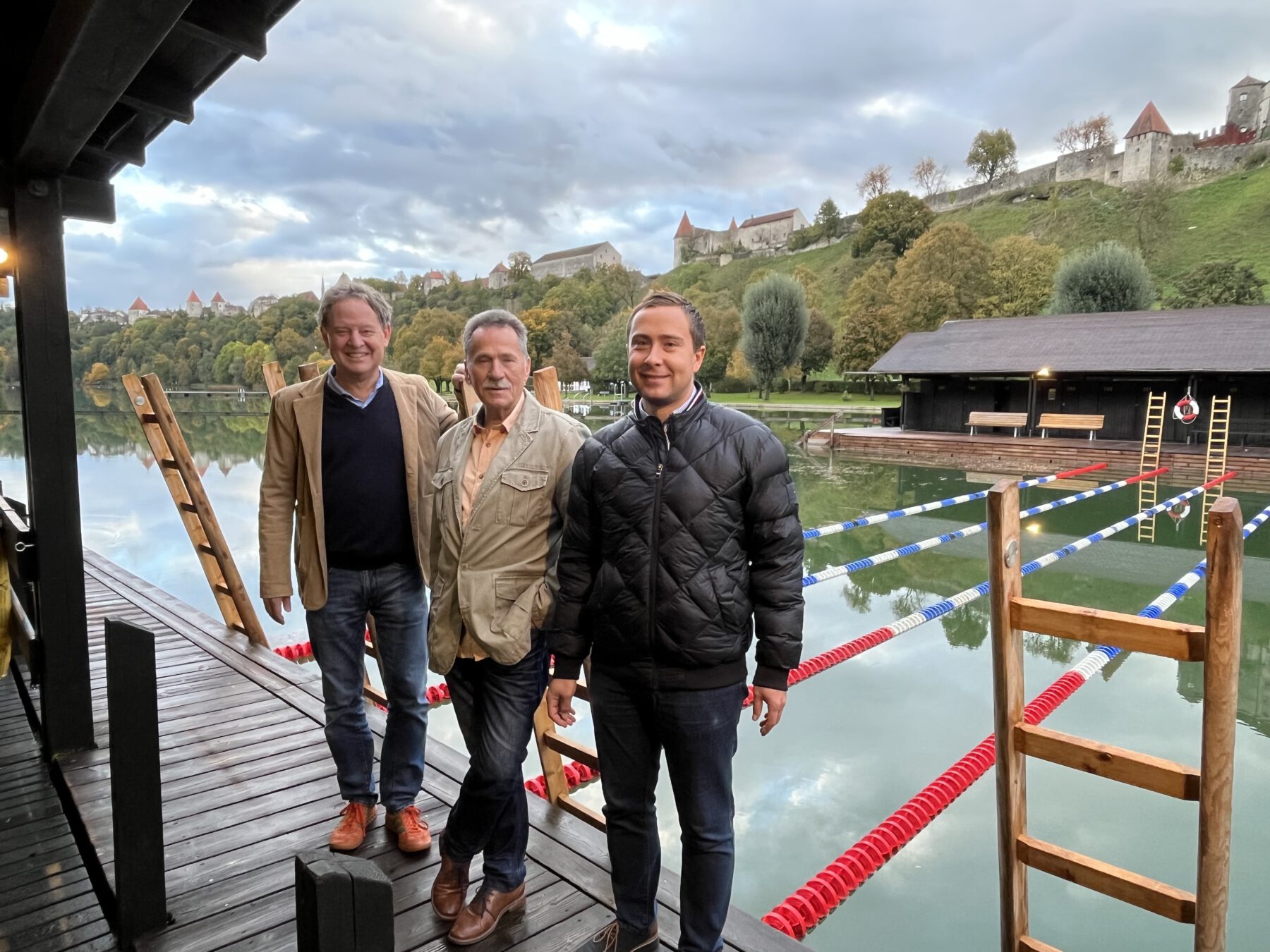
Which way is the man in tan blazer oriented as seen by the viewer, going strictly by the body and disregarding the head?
toward the camera

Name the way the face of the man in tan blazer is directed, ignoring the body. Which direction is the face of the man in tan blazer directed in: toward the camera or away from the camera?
toward the camera

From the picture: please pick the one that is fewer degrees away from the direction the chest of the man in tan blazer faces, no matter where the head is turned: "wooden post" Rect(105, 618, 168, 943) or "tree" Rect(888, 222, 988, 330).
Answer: the wooden post

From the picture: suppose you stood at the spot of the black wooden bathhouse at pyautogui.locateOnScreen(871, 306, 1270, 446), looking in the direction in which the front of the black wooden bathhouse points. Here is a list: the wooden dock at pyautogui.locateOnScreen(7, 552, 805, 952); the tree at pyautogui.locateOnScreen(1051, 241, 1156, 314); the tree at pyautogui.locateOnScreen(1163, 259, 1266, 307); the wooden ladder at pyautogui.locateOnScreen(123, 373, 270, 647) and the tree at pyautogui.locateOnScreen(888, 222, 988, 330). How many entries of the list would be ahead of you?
2

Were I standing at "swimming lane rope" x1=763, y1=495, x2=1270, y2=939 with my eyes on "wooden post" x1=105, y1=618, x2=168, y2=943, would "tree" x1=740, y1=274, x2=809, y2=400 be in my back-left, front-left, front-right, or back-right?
back-right

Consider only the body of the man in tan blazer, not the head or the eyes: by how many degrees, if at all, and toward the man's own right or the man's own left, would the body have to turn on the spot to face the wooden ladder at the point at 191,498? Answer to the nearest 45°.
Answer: approximately 180°

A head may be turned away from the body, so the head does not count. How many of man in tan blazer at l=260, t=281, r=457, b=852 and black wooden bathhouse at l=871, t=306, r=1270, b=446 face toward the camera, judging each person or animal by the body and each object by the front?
2

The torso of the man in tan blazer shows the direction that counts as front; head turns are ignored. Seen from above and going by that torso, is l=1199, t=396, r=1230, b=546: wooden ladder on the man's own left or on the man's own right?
on the man's own left

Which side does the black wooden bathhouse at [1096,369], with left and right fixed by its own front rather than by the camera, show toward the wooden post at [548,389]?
front

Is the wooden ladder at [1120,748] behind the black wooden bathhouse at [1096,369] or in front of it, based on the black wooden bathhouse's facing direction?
in front

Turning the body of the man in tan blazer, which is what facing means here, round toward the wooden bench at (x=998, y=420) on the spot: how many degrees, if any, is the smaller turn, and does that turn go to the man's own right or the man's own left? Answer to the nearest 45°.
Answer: approximately 135° to the man's own left

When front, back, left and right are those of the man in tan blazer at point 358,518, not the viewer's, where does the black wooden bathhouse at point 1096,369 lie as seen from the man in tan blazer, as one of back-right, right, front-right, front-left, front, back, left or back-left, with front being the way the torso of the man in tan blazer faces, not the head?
back-left

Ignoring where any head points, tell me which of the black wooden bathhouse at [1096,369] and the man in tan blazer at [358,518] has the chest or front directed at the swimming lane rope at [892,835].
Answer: the black wooden bathhouse

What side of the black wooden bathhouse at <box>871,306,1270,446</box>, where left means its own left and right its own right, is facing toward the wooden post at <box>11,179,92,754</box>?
front

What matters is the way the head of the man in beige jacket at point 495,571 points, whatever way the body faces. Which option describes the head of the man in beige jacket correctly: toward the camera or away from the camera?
toward the camera

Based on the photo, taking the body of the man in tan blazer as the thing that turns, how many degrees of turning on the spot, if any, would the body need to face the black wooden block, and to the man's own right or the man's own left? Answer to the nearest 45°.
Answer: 0° — they already face it
